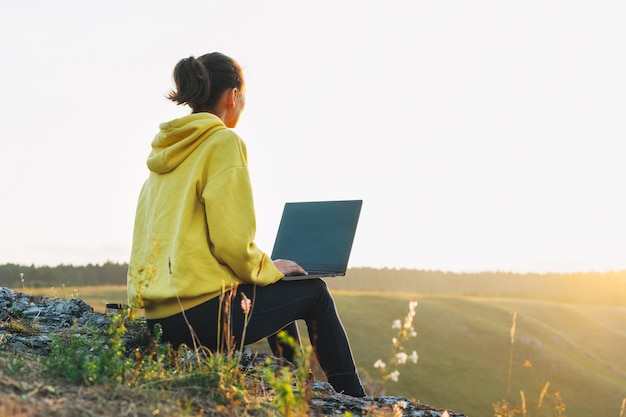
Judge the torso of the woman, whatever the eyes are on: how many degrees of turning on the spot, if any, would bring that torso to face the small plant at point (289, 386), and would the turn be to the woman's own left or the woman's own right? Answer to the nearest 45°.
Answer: approximately 90° to the woman's own right

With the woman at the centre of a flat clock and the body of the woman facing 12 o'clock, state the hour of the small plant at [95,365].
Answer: The small plant is roughly at 6 o'clock from the woman.

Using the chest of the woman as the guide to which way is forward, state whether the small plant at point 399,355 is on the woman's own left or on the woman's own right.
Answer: on the woman's own right

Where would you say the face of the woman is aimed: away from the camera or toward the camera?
away from the camera

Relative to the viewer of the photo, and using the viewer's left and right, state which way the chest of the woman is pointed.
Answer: facing away from the viewer and to the right of the viewer
